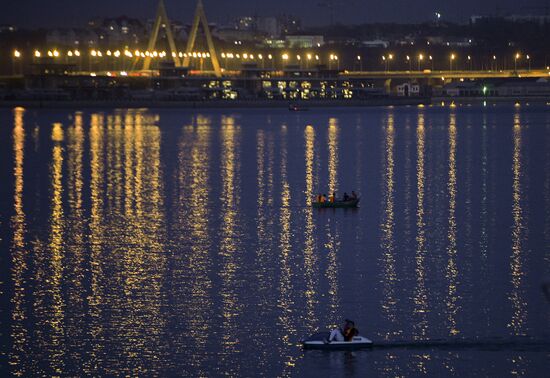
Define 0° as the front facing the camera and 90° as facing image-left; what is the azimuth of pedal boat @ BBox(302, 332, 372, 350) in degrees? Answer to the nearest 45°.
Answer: approximately 90°

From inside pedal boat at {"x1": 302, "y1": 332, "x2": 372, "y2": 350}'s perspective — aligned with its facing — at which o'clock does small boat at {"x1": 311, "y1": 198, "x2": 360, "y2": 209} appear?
The small boat is roughly at 3 o'clock from the pedal boat.
